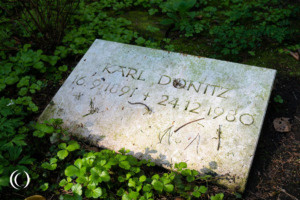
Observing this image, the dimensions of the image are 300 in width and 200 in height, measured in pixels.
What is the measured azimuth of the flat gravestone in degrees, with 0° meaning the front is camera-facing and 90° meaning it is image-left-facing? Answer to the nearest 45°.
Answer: approximately 0°

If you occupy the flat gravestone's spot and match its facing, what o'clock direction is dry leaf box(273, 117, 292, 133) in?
The dry leaf is roughly at 9 o'clock from the flat gravestone.
